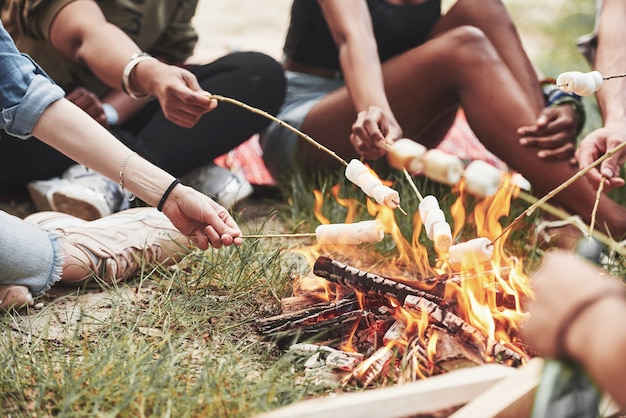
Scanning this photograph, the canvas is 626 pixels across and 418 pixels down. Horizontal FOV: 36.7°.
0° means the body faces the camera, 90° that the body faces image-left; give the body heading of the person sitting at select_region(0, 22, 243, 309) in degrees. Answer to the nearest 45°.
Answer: approximately 270°

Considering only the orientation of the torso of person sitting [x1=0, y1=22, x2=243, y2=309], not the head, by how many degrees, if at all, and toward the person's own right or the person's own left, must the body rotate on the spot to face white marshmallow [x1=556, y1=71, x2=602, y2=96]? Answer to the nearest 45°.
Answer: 0° — they already face it

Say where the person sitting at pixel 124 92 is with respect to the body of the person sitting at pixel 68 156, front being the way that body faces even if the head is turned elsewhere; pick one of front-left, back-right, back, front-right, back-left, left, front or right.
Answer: left

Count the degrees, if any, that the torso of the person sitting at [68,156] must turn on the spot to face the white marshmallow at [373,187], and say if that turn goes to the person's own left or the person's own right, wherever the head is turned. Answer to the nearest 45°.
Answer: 0° — they already face it

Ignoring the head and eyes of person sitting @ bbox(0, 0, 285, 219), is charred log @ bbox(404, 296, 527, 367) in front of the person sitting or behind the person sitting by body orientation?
in front

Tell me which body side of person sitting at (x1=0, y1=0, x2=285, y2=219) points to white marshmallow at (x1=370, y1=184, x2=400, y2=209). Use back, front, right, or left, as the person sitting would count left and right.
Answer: front

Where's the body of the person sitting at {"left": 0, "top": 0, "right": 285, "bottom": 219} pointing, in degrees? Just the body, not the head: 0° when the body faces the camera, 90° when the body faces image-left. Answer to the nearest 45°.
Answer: approximately 315°

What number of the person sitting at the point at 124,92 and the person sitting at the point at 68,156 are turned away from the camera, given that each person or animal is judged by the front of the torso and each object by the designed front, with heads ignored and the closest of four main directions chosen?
0

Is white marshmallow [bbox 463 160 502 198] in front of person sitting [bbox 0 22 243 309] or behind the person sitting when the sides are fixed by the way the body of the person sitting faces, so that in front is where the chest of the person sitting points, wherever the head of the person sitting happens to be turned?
in front
